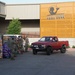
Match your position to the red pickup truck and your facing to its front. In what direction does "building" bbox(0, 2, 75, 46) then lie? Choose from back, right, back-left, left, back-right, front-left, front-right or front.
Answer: back-right

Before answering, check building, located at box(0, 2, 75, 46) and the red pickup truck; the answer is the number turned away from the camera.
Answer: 0

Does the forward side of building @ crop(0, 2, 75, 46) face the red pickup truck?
yes

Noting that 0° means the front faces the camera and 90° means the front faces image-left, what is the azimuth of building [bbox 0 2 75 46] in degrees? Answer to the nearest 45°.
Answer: approximately 0°

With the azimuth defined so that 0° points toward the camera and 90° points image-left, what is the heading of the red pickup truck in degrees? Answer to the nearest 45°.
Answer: approximately 45°
